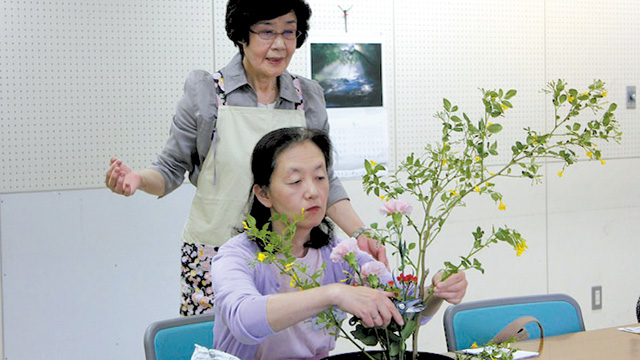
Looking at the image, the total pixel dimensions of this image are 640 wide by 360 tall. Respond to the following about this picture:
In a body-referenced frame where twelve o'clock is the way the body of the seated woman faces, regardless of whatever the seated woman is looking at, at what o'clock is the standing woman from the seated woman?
The standing woman is roughly at 7 o'clock from the seated woman.

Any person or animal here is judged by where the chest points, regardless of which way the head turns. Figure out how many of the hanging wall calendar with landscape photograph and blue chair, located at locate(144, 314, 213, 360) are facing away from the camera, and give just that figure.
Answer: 0

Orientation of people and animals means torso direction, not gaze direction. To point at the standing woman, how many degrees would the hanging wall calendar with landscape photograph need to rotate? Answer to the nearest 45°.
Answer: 0° — it already faces them

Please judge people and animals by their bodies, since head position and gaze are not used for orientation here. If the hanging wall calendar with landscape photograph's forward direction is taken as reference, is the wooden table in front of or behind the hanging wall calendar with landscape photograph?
in front

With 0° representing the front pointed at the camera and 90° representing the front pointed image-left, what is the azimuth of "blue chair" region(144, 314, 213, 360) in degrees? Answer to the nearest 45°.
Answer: approximately 315°

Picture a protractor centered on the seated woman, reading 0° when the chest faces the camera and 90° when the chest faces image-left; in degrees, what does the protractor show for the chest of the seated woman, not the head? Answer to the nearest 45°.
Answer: approximately 315°

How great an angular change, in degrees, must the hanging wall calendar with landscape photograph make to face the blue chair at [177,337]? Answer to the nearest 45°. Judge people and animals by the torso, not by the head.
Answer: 0° — it already faces it

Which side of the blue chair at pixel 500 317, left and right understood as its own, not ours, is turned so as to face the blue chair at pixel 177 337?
right

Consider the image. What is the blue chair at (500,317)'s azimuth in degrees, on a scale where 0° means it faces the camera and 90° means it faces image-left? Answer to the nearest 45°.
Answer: approximately 315°

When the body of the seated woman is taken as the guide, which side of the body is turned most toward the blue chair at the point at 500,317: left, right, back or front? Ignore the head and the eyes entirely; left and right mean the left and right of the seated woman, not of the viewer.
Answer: left

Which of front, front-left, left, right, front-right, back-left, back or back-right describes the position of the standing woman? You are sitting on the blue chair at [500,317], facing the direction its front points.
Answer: back-right
